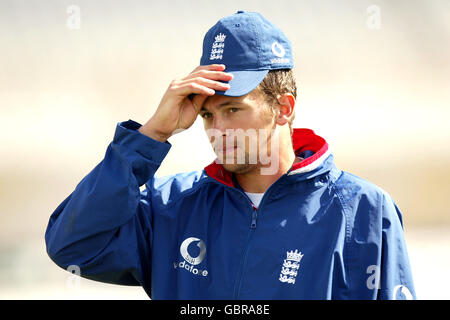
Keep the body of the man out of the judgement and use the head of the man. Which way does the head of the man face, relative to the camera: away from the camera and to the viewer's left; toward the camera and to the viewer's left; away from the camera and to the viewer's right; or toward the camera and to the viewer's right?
toward the camera and to the viewer's left

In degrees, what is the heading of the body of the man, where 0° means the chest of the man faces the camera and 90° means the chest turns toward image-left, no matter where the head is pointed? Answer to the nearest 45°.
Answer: approximately 45°
